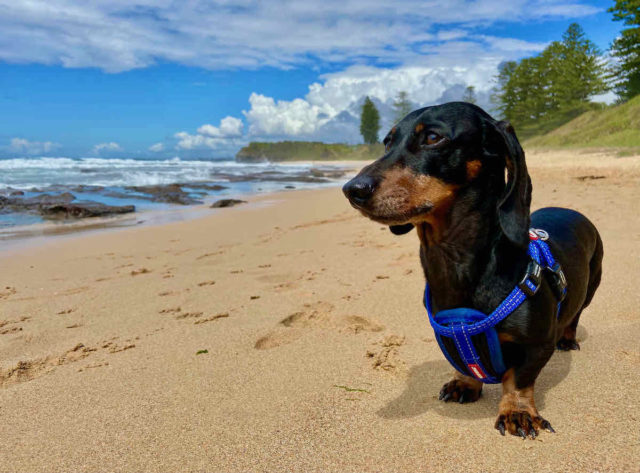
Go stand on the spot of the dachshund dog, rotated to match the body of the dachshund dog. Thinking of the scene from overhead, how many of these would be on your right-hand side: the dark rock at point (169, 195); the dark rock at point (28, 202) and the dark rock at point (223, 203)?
3

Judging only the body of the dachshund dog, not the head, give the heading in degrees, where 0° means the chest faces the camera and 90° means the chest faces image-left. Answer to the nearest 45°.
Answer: approximately 45°

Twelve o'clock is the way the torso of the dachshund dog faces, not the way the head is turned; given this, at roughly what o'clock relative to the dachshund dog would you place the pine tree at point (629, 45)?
The pine tree is roughly at 5 o'clock from the dachshund dog.

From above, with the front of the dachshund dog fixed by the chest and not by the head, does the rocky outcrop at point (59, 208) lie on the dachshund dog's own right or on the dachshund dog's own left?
on the dachshund dog's own right

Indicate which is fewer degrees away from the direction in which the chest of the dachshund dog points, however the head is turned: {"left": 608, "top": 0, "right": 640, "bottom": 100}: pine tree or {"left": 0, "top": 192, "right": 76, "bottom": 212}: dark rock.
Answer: the dark rock

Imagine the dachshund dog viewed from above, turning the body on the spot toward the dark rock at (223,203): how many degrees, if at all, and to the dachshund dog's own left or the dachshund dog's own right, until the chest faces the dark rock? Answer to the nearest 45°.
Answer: approximately 90° to the dachshund dog's own right

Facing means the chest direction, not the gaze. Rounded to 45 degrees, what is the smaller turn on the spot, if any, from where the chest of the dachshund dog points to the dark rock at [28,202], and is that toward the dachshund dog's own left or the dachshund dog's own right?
approximately 90° to the dachshund dog's own right

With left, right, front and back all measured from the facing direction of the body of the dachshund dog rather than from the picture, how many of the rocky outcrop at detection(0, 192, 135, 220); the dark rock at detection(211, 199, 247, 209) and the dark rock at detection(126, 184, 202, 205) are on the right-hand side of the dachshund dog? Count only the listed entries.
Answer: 3

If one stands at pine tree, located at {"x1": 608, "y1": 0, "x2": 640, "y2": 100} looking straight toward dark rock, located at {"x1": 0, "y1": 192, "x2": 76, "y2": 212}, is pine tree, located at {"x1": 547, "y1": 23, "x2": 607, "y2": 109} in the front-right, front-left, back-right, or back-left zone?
back-right

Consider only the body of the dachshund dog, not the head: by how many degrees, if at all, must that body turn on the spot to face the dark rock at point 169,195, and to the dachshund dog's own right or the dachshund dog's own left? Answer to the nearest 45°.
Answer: approximately 90° to the dachshund dog's own right

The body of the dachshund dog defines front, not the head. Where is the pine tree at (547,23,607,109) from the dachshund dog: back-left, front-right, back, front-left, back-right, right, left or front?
back-right
